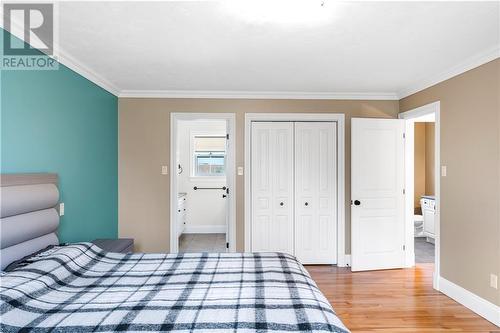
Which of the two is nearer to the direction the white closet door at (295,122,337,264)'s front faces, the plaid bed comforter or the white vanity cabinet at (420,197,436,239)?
the plaid bed comforter

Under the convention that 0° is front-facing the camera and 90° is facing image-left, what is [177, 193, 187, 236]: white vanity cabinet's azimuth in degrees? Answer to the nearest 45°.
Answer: approximately 270°

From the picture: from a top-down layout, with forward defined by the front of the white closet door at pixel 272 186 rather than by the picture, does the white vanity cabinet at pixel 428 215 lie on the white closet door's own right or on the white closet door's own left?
on the white closet door's own left

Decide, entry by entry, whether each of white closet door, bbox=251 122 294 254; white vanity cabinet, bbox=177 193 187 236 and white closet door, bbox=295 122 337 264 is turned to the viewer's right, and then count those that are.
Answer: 1

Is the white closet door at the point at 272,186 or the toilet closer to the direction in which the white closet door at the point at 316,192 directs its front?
the white closet door

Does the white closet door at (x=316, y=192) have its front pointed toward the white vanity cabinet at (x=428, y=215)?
no

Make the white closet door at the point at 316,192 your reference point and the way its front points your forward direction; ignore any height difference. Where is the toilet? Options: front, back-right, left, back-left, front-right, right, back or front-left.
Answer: back-left

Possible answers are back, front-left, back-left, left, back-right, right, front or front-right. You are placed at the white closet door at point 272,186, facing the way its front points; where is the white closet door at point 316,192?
left

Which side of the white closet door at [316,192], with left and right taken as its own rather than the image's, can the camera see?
front

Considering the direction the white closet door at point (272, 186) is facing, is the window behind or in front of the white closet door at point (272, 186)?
behind

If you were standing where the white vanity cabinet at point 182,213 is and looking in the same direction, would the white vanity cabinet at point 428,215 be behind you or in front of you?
in front

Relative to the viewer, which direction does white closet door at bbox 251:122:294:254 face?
toward the camera

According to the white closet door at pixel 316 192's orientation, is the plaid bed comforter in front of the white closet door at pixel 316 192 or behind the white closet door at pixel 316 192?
in front

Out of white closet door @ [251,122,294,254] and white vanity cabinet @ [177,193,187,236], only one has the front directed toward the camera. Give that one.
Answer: the white closet door

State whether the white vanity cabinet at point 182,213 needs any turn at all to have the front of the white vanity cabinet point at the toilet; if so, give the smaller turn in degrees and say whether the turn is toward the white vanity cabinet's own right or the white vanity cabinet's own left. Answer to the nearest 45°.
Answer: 0° — it already faces it

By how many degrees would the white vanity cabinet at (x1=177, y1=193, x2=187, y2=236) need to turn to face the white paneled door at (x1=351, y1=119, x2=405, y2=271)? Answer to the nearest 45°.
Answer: approximately 45° to its right
